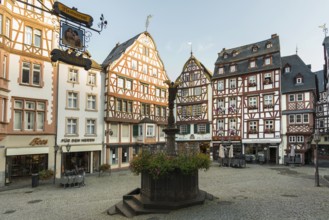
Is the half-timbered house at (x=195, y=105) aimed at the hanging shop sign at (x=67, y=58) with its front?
yes

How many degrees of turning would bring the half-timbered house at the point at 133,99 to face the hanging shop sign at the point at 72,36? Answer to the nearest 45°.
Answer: approximately 45° to its right

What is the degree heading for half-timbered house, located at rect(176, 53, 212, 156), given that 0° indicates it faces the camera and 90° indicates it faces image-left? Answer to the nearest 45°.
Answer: approximately 0°

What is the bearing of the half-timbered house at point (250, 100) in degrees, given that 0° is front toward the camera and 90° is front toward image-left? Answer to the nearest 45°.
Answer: approximately 45°

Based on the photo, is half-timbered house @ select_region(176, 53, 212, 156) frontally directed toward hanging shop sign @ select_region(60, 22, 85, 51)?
yes
